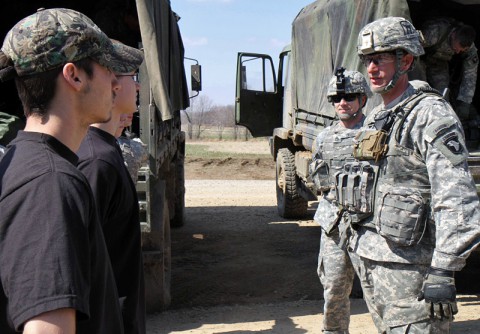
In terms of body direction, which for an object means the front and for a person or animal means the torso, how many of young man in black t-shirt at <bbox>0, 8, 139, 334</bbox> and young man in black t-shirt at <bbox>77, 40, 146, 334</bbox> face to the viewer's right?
2

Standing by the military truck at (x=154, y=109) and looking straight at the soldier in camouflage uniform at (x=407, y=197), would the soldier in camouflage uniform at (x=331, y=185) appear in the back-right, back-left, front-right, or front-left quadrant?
front-left

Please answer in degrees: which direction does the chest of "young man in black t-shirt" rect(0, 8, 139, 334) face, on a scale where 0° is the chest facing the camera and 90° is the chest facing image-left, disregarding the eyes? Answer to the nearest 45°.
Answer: approximately 270°

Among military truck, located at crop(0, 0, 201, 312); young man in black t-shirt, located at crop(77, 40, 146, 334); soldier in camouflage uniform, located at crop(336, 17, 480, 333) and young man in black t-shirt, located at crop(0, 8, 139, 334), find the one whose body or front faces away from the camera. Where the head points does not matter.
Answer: the military truck

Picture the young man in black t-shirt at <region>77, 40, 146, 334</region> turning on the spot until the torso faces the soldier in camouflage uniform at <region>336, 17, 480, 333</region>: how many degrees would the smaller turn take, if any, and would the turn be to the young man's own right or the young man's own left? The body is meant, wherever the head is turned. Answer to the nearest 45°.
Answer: approximately 45° to the young man's own left

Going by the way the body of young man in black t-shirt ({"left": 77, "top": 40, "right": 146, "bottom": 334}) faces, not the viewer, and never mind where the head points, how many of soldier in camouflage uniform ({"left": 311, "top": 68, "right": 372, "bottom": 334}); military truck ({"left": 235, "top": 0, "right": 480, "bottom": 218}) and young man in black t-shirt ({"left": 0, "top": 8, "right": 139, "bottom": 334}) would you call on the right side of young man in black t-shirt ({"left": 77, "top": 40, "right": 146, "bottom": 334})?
1

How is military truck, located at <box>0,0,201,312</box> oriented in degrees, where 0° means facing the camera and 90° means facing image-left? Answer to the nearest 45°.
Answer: approximately 180°

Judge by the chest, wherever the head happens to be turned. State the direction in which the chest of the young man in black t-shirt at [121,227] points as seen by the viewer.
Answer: to the viewer's right

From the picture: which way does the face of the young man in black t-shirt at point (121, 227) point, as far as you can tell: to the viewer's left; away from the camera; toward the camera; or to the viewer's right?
to the viewer's right

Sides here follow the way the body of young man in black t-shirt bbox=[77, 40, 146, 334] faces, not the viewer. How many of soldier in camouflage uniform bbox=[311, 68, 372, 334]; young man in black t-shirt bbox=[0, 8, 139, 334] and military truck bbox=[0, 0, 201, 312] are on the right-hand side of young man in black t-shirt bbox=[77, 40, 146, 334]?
1

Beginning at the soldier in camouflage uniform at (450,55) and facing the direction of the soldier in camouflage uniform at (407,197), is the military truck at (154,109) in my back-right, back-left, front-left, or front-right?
front-right

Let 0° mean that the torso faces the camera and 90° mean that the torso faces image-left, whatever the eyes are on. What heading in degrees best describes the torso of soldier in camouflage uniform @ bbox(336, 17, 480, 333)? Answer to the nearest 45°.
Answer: approximately 45°

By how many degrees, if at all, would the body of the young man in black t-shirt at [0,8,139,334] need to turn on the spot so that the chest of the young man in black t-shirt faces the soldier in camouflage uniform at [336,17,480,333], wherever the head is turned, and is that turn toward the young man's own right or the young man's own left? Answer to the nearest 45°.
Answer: approximately 45° to the young man's own left

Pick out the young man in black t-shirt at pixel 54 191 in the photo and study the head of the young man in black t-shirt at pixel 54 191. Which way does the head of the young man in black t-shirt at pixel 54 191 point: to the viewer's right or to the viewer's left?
to the viewer's right

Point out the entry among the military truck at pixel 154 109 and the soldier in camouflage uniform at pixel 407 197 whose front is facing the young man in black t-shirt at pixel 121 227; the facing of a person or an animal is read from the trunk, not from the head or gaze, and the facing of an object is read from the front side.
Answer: the soldier in camouflage uniform

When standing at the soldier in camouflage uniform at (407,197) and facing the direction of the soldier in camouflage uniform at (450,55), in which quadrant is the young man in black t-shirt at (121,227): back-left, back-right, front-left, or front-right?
back-left

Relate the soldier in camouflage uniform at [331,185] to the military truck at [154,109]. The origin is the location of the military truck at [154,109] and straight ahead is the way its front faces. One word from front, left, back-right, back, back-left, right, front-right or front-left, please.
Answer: back-right

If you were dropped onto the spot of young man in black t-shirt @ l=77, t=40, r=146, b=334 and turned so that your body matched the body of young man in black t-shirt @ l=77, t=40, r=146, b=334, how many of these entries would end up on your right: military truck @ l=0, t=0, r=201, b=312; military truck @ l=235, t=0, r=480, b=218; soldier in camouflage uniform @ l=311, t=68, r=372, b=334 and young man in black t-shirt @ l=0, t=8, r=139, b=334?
1

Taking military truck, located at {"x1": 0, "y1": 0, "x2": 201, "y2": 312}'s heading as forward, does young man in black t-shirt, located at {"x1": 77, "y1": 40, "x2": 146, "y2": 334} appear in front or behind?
behind

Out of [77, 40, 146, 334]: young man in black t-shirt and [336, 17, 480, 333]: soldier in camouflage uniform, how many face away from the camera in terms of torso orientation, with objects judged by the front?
0
